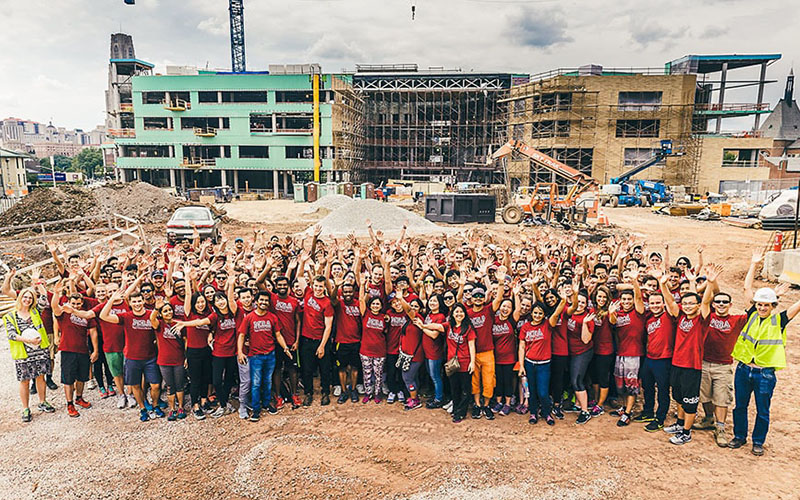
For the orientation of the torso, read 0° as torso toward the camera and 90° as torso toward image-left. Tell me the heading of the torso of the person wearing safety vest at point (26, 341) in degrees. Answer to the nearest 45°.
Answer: approximately 0°

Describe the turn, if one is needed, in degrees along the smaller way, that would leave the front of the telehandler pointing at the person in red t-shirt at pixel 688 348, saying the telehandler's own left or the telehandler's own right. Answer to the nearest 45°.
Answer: approximately 90° to the telehandler's own left

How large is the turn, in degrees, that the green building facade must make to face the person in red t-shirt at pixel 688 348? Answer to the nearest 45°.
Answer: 0° — it already faces them

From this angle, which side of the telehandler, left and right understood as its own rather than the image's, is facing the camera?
left

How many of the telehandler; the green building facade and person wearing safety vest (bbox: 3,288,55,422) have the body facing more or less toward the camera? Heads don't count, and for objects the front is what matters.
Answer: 2

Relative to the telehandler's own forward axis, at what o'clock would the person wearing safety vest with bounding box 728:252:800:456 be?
The person wearing safety vest is roughly at 9 o'clock from the telehandler.

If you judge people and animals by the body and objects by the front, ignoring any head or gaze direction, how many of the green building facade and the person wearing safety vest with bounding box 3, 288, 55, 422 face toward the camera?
2
